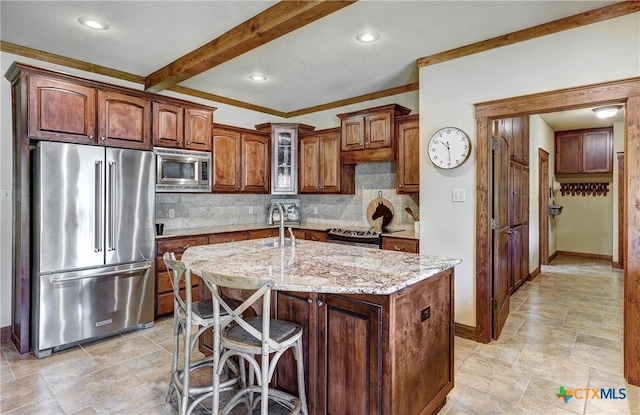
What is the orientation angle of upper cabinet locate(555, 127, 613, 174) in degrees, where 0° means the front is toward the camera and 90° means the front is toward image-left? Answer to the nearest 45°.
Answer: approximately 0°

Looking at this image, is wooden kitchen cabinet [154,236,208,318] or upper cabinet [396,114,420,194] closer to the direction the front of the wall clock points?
the wooden kitchen cabinet

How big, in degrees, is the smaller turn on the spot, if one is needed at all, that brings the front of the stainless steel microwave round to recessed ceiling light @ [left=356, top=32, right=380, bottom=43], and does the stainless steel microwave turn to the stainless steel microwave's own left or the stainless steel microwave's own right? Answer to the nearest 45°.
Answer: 0° — it already faces it

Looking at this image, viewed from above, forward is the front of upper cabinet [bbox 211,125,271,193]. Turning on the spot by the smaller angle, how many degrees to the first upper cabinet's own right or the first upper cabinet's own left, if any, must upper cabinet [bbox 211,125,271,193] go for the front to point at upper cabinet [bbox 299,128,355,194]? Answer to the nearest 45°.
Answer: approximately 45° to the first upper cabinet's own left

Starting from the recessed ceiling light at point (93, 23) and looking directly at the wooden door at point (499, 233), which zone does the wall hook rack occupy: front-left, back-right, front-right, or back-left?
front-left

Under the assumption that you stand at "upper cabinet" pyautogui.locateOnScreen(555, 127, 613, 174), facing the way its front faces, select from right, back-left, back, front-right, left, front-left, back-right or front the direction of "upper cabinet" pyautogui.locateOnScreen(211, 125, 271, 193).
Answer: front-right

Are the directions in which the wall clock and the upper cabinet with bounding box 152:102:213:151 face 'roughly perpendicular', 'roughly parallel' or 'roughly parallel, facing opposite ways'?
roughly perpendicular

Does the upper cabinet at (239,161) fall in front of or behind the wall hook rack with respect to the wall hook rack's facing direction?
in front

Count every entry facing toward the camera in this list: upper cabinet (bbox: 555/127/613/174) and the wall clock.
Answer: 2

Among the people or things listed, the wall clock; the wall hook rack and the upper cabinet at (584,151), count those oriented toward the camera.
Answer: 3

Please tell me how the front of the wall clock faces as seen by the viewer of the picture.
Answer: facing the viewer

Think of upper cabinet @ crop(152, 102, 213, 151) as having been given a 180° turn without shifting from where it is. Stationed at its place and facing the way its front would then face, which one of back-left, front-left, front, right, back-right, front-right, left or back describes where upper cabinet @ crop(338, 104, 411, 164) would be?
back-right

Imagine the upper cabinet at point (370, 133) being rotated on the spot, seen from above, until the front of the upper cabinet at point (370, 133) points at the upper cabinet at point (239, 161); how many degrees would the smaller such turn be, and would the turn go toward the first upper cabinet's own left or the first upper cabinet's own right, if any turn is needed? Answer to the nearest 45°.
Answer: approximately 45° to the first upper cabinet's own right

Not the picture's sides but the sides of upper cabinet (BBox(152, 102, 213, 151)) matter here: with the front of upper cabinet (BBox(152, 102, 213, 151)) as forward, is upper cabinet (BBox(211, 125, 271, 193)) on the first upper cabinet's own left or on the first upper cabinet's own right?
on the first upper cabinet's own left

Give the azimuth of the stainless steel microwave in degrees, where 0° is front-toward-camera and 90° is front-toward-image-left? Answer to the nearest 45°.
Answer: approximately 315°

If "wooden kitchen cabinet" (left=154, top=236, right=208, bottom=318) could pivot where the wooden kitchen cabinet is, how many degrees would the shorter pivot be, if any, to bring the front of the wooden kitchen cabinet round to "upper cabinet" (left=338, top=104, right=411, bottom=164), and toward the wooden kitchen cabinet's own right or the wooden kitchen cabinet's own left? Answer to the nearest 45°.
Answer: approximately 45° to the wooden kitchen cabinet's own left
